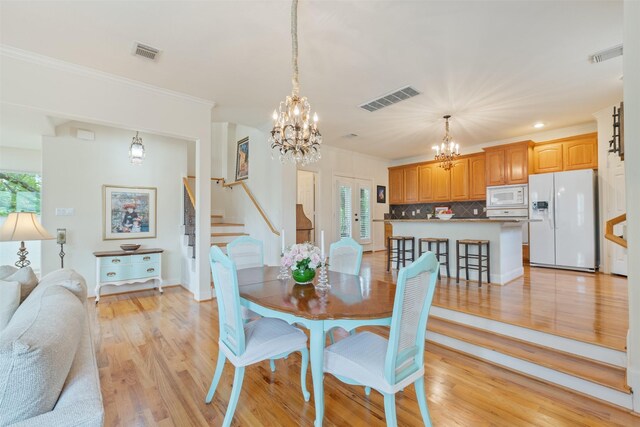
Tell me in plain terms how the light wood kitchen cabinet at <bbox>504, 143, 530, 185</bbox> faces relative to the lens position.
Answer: facing the viewer and to the left of the viewer

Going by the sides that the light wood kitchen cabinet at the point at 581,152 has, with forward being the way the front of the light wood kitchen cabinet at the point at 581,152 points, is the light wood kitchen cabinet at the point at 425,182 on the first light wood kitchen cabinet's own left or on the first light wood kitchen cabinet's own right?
on the first light wood kitchen cabinet's own right

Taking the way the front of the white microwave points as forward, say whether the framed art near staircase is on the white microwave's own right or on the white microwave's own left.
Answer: on the white microwave's own right

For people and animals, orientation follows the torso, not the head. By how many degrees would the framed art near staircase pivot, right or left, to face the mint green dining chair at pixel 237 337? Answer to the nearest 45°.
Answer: approximately 45° to its left

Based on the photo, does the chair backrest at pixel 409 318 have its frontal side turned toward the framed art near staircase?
yes

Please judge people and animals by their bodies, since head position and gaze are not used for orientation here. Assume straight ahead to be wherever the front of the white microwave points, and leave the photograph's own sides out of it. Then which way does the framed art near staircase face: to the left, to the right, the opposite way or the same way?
the same way

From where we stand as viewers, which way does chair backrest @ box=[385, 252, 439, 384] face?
facing away from the viewer and to the left of the viewer

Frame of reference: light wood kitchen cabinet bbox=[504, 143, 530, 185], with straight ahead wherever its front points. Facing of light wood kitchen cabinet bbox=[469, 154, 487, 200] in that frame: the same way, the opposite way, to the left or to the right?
the same way

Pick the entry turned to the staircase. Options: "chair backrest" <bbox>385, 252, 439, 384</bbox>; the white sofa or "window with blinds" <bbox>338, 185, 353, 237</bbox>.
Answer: the chair backrest

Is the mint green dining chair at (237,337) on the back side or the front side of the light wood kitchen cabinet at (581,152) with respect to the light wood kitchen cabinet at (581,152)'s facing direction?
on the front side

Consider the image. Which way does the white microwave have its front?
toward the camera

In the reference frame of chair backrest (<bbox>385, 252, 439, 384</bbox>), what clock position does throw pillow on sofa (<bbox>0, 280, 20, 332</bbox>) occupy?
The throw pillow on sofa is roughly at 10 o'clock from the chair backrest.

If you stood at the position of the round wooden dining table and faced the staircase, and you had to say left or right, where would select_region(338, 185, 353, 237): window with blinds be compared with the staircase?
right

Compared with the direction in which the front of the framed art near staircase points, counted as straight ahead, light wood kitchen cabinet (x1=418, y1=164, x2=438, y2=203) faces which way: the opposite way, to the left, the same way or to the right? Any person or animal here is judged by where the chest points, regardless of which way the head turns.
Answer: the same way

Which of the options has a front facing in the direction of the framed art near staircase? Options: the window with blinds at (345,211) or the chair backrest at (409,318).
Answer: the chair backrest

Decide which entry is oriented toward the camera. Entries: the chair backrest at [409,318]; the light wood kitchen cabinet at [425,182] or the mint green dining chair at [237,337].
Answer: the light wood kitchen cabinet

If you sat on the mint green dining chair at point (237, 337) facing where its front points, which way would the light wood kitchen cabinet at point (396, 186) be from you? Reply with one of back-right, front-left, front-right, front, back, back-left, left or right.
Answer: front

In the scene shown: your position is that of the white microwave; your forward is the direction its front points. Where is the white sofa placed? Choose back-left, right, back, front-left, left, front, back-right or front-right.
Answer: front

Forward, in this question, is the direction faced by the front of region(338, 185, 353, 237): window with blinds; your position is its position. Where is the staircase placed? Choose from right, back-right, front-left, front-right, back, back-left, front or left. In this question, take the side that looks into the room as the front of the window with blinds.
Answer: right
